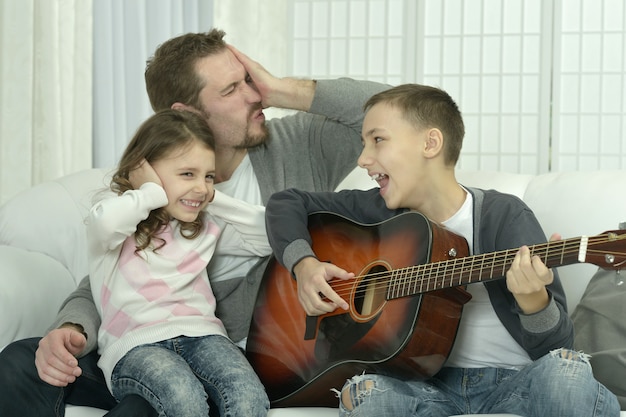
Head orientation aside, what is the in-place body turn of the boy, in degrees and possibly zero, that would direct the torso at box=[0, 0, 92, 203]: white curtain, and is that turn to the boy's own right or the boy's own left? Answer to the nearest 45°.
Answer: approximately 135° to the boy's own right
